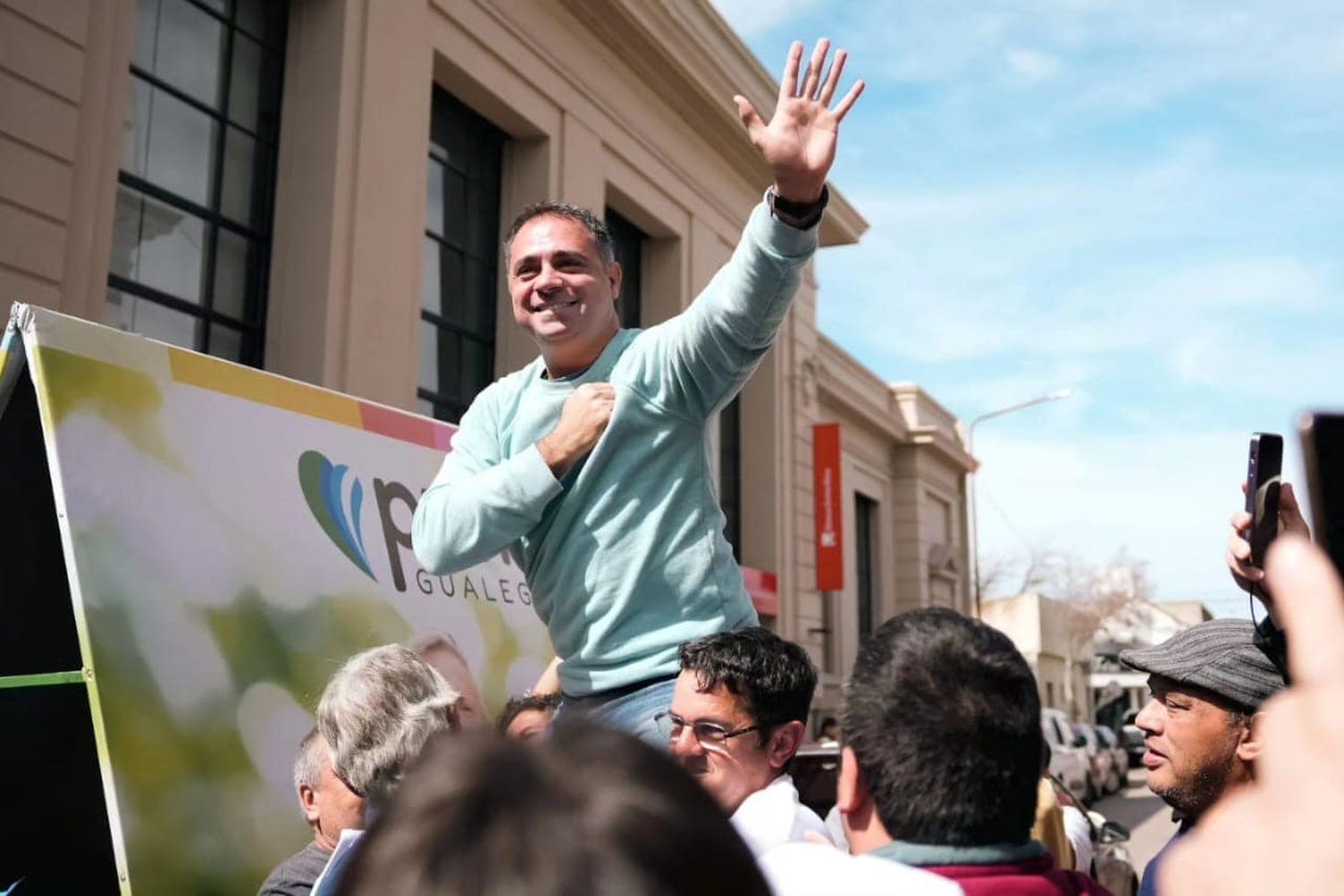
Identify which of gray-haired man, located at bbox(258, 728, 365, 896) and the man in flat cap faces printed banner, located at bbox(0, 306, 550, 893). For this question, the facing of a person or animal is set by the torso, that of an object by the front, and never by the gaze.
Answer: the man in flat cap

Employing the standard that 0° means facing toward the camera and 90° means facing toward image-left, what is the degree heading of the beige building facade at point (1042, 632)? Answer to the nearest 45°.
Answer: approximately 315°

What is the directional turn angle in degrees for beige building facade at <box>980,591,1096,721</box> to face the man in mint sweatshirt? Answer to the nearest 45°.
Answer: approximately 45° to its right

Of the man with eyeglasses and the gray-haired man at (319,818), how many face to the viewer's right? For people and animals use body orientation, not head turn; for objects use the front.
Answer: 1

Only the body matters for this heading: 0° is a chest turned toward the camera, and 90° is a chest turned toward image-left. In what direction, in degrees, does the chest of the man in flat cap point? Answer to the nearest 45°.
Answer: approximately 90°

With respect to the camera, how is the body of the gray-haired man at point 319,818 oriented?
to the viewer's right
